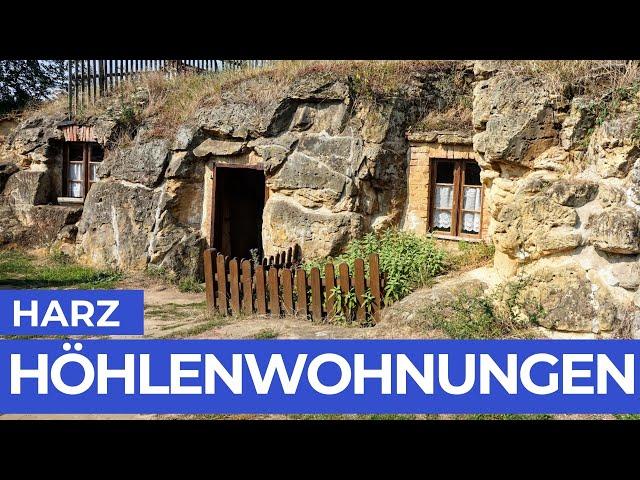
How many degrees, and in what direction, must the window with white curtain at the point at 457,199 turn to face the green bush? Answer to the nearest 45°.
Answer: approximately 45° to its right

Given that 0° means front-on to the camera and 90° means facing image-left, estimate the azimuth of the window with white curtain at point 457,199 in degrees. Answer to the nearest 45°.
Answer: approximately 0°

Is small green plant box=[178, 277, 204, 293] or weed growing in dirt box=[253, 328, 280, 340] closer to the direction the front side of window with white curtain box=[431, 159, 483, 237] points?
the weed growing in dirt

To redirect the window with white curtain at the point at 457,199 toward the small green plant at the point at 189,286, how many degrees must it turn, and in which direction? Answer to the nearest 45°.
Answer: approximately 90° to its right

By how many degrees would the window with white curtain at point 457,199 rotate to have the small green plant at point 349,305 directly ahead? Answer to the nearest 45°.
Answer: approximately 45° to its right

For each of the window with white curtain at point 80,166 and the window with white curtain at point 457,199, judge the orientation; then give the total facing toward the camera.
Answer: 2

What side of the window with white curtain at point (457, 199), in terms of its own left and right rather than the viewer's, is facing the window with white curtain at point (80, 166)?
right

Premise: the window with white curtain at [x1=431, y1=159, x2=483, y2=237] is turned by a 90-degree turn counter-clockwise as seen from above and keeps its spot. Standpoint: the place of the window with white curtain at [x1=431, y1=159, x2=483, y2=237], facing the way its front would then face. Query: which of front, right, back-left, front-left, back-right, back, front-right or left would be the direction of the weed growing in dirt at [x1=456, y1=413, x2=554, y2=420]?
right

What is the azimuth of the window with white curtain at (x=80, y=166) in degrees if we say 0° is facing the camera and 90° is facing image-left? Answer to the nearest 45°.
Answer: approximately 0°

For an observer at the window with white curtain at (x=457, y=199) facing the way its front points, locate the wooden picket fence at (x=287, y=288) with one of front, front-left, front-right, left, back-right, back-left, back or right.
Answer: front-right

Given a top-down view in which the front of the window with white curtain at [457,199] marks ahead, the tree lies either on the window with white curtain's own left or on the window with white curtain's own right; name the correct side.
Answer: on the window with white curtain's own right

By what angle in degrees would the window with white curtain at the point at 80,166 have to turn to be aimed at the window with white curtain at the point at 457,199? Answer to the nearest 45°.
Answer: approximately 45° to its left
